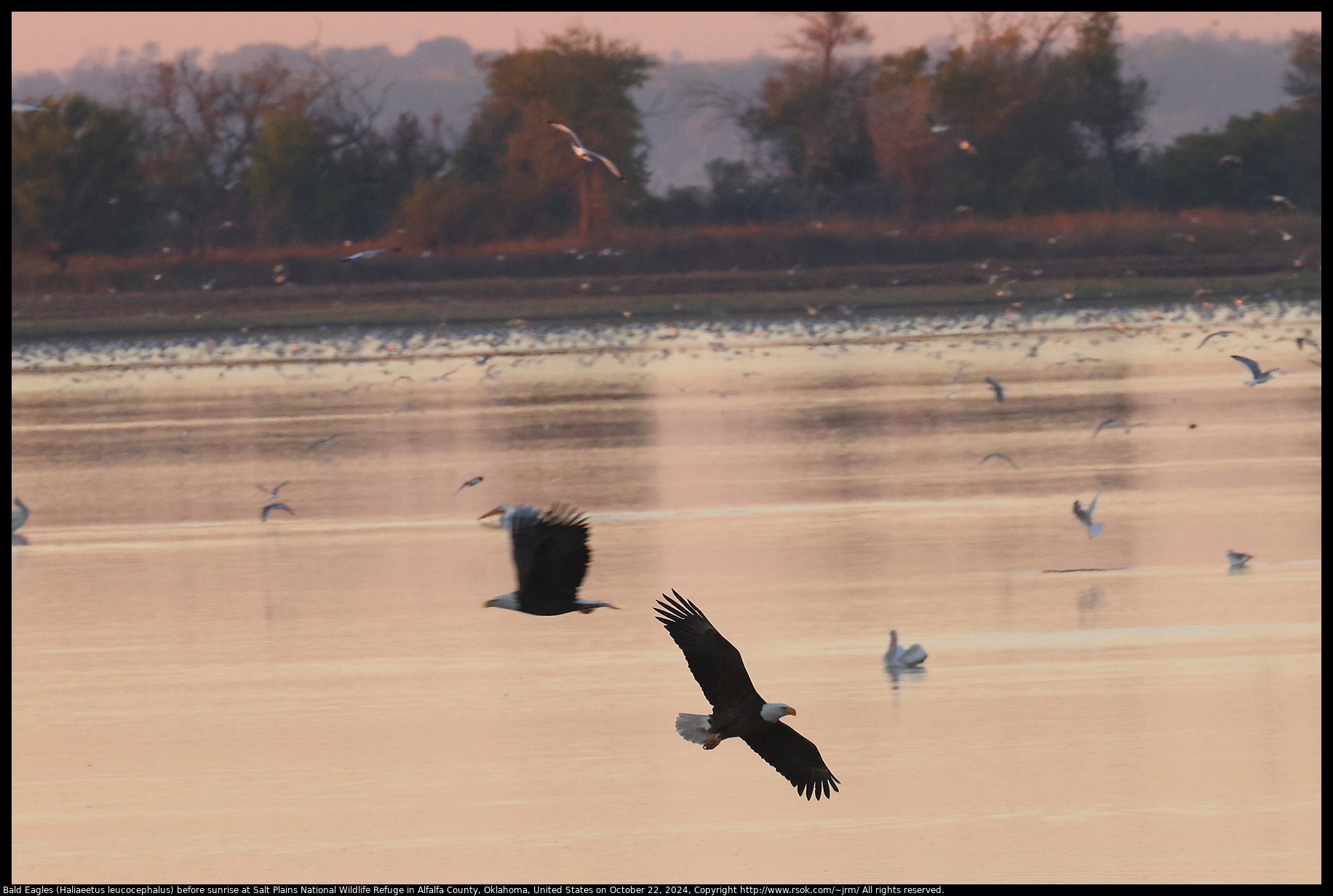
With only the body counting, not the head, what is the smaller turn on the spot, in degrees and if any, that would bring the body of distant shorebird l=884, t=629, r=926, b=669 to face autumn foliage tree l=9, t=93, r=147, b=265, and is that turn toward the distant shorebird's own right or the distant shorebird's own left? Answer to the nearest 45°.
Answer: approximately 45° to the distant shorebird's own right

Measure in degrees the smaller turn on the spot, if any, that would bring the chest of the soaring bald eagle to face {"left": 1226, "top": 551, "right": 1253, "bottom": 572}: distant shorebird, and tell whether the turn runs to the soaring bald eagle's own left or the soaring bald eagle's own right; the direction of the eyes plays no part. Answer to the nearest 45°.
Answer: approximately 45° to the soaring bald eagle's own left

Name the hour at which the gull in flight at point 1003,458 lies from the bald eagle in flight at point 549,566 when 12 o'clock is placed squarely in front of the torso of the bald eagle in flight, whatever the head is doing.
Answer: The gull in flight is roughly at 4 o'clock from the bald eagle in flight.

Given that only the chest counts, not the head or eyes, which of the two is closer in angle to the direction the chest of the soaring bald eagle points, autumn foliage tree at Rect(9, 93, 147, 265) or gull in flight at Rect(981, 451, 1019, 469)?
the gull in flight

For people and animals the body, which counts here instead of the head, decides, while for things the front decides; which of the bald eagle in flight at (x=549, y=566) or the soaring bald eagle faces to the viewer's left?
the bald eagle in flight

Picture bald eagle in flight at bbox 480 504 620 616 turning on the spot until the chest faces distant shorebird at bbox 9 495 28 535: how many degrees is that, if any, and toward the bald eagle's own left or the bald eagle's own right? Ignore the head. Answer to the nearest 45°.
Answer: approximately 45° to the bald eagle's own right

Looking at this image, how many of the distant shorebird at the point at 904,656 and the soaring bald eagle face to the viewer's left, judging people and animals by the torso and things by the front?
1

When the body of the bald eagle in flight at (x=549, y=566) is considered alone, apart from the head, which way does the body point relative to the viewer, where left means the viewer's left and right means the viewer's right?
facing to the left of the viewer

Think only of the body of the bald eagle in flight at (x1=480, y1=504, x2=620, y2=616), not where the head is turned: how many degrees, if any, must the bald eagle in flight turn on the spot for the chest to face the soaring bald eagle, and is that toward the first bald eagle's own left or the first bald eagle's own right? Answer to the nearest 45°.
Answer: approximately 135° to the first bald eagle's own left

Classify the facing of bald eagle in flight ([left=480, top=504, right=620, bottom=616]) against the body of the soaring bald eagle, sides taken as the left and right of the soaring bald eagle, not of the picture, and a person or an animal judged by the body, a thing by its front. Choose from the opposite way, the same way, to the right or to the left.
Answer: the opposite way

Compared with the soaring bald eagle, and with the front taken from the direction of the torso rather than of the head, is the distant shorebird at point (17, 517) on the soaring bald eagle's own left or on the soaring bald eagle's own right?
on the soaring bald eagle's own left

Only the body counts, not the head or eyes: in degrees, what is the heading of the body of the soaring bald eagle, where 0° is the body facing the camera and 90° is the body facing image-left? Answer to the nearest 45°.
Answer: approximately 270°

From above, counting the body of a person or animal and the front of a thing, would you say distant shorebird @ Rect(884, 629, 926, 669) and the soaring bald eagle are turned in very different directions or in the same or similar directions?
very different directions

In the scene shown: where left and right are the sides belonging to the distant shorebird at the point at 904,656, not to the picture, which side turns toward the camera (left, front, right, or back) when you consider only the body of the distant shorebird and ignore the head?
left
